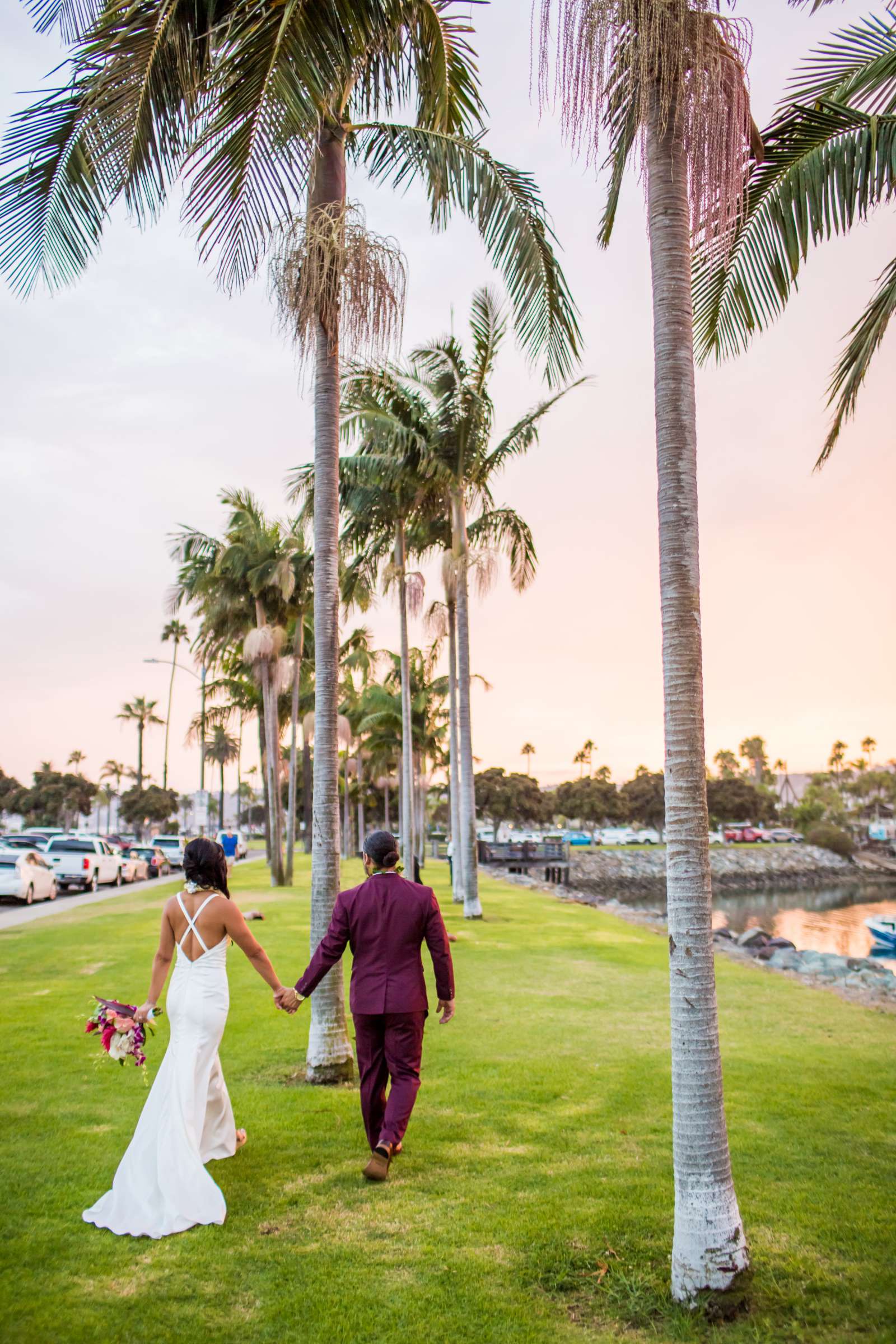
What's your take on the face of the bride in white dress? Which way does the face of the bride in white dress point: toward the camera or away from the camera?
away from the camera

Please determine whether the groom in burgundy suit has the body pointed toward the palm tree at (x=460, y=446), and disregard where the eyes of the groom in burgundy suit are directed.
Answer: yes

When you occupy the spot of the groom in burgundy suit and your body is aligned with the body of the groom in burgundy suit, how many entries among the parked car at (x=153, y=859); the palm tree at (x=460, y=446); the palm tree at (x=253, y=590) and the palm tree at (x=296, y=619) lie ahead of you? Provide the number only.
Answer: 4

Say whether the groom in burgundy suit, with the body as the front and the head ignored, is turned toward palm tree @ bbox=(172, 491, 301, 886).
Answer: yes

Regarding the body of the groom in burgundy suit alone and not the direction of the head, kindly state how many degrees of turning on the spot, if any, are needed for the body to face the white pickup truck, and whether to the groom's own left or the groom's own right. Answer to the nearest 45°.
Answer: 0° — they already face it

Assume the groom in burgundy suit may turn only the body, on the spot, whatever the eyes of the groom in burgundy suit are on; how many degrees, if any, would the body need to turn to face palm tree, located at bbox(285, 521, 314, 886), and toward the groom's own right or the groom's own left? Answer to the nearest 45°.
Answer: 0° — they already face it

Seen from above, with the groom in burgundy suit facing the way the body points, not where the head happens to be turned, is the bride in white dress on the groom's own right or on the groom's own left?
on the groom's own left

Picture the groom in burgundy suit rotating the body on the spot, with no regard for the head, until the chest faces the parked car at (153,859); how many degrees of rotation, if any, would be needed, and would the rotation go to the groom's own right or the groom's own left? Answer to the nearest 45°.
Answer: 0° — they already face it

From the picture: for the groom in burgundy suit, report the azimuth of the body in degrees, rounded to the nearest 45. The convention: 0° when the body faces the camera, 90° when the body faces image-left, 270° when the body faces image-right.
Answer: approximately 180°
